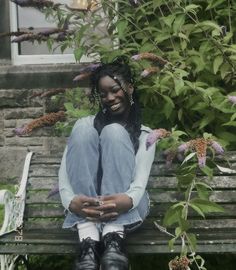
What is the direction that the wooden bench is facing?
toward the camera

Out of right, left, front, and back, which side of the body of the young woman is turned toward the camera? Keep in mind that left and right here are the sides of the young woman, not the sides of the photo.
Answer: front
